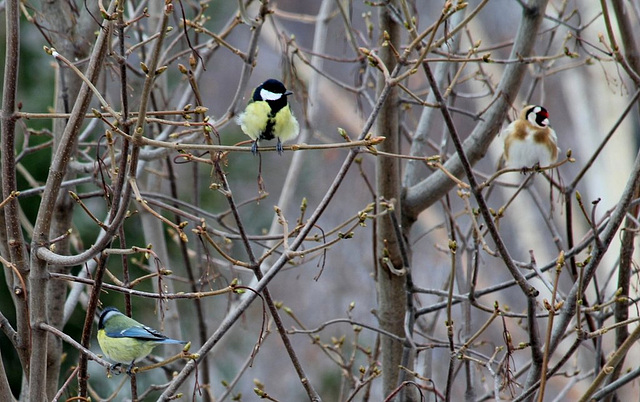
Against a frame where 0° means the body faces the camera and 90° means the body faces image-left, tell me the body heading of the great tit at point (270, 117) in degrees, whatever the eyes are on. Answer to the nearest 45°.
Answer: approximately 0°

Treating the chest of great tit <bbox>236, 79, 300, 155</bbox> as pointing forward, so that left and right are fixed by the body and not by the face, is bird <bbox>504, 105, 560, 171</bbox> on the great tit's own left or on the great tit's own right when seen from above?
on the great tit's own left

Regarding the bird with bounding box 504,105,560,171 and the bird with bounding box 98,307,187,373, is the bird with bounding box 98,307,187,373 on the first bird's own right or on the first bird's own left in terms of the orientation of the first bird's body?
on the first bird's own right

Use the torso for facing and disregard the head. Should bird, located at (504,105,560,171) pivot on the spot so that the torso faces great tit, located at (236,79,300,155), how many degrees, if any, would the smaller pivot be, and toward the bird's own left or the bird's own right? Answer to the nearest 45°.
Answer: approximately 45° to the bird's own right

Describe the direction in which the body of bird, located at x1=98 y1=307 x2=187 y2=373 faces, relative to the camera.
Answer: to the viewer's left

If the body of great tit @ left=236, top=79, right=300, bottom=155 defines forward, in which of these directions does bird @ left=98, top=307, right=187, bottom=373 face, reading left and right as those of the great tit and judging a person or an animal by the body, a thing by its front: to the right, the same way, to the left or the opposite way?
to the right

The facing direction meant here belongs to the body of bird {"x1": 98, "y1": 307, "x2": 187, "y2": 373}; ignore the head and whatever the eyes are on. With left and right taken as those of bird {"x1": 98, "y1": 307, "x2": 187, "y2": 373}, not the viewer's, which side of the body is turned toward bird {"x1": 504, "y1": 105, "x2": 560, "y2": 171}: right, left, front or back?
back
